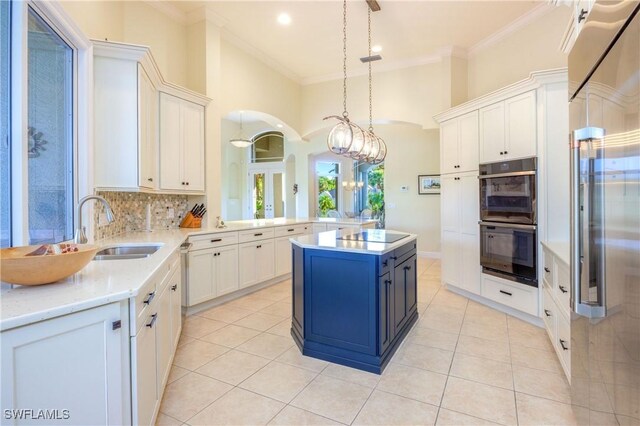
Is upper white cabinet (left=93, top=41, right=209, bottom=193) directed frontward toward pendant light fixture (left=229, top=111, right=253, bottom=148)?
no

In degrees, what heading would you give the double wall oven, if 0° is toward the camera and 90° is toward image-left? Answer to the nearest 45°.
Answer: approximately 45°

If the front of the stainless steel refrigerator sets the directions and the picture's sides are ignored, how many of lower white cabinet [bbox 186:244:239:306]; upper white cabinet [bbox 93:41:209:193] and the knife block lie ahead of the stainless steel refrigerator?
3

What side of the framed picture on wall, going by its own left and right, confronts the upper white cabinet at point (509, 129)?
front

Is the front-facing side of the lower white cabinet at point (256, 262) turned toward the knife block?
no

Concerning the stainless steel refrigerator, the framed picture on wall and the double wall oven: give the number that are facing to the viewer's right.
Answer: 0

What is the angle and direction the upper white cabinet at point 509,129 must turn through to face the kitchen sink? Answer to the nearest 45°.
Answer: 0° — it already faces it

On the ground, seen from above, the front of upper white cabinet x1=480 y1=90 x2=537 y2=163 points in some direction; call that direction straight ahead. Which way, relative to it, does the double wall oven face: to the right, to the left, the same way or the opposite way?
the same way

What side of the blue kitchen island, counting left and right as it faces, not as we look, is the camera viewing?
right

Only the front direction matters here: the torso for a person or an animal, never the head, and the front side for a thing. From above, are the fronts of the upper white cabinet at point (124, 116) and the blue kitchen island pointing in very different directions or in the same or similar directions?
same or similar directions

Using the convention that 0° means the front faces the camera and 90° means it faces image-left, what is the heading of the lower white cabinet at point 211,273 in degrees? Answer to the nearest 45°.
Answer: approximately 315°

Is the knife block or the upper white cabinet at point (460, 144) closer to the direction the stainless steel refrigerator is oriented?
the knife block

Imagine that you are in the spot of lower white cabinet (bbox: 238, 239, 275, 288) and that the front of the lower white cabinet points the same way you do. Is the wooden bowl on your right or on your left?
on your right

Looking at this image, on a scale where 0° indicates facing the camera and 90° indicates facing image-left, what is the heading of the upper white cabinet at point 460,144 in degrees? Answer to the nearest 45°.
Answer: approximately 45°

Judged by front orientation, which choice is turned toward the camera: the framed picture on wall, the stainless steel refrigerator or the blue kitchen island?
the framed picture on wall

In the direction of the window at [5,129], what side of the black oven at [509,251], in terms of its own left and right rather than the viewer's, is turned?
front

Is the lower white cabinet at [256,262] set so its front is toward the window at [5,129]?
no

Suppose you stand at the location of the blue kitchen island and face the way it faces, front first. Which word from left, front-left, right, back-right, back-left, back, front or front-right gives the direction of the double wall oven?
front-left

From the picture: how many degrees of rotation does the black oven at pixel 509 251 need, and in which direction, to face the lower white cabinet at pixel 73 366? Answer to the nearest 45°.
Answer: approximately 45° to its left
